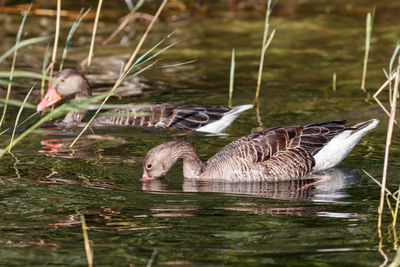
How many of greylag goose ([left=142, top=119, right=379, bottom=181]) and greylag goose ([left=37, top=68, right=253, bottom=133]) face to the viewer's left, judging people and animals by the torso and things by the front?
2

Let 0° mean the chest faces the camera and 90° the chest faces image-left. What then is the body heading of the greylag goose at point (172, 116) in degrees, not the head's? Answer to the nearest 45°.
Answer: approximately 90°

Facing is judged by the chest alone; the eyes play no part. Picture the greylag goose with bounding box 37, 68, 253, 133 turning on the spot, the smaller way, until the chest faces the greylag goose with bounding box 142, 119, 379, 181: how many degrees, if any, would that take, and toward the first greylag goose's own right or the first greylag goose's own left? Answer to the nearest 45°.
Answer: approximately 135° to the first greylag goose's own left

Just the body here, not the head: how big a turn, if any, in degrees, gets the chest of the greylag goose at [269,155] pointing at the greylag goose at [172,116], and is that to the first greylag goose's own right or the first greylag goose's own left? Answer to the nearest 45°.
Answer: approximately 45° to the first greylag goose's own right

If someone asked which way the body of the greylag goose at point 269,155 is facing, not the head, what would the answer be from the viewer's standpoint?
to the viewer's left
